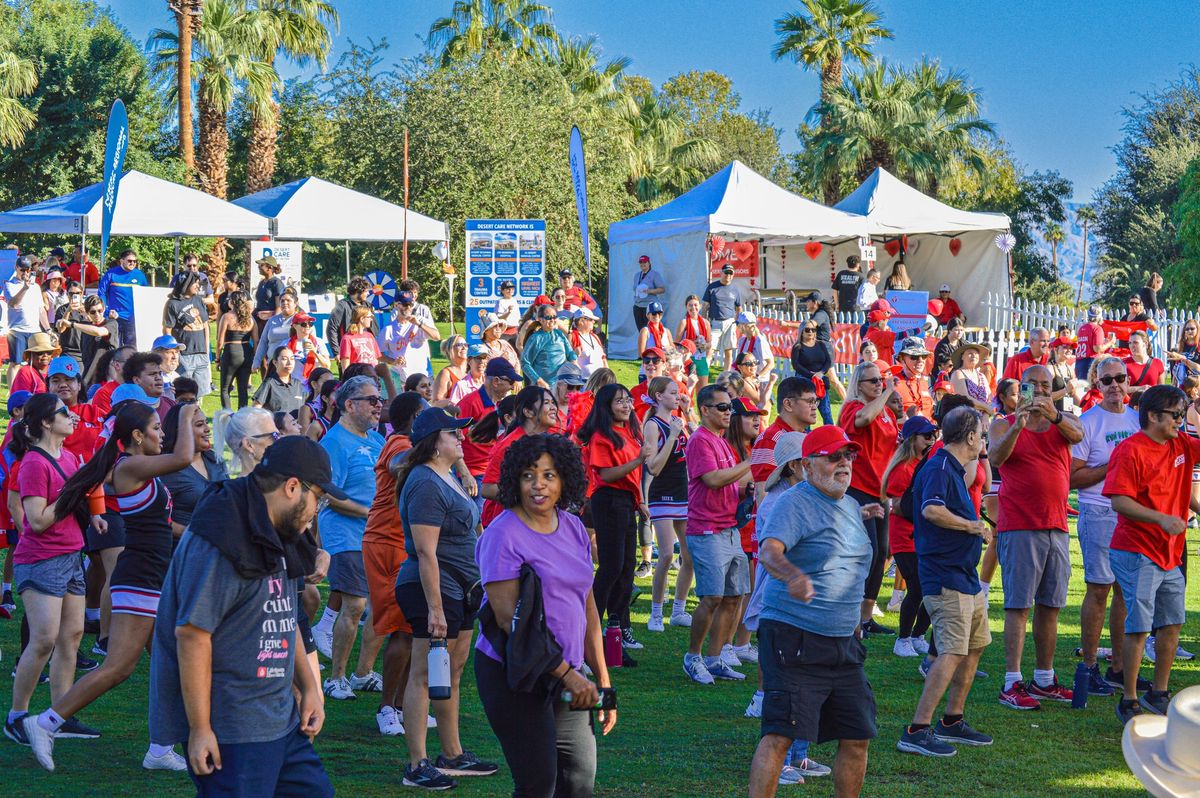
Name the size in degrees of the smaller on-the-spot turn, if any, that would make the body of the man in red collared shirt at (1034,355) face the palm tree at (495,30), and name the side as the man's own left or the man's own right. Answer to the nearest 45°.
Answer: approximately 180°

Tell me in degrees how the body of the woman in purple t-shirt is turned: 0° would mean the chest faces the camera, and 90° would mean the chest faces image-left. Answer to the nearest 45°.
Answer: approximately 315°

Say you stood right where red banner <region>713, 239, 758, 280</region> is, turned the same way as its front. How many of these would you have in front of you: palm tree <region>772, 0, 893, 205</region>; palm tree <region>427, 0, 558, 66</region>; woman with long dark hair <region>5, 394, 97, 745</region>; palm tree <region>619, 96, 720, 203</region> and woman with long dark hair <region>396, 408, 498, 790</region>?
2

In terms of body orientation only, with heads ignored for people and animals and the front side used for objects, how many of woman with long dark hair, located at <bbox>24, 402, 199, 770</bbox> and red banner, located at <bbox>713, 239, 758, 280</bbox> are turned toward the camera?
1

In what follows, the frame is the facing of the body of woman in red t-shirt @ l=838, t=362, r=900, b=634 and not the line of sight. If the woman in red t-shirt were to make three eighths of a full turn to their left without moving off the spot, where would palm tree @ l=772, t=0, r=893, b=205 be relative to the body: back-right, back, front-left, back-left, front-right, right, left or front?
front

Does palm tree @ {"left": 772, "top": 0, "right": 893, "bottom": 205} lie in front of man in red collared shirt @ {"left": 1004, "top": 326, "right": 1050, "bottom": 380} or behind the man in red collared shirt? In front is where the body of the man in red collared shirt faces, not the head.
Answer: behind

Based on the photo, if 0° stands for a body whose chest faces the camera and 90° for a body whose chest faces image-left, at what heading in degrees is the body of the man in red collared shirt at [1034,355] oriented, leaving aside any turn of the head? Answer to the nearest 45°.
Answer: approximately 315°

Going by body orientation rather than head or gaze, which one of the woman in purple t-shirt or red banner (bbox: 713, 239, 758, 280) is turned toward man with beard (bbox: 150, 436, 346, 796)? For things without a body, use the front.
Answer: the red banner

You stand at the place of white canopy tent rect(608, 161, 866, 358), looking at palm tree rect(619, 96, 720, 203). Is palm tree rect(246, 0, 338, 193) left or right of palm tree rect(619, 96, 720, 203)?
left
